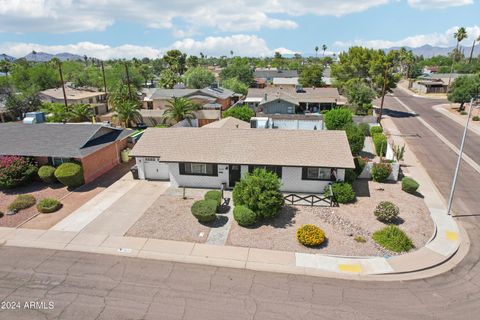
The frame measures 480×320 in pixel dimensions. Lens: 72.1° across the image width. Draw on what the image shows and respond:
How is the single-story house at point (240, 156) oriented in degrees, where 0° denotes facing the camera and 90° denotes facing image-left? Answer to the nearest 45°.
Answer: approximately 0°

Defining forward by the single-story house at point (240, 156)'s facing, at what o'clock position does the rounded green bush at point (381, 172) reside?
The rounded green bush is roughly at 9 o'clock from the single-story house.

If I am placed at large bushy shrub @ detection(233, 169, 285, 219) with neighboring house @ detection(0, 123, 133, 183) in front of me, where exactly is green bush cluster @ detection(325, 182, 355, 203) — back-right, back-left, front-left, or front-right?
back-right

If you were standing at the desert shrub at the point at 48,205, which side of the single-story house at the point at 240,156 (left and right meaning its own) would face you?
right

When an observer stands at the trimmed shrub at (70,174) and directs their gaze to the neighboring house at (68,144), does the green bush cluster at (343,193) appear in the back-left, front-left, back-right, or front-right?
back-right

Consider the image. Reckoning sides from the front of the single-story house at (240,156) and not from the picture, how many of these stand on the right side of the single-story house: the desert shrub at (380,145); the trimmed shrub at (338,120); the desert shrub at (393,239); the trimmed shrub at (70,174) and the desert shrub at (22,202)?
2

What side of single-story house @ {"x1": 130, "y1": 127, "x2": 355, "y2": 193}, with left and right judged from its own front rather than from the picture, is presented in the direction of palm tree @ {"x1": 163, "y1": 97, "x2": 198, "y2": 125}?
back

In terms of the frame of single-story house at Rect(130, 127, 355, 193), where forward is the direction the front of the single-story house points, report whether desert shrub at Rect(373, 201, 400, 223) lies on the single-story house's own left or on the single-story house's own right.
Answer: on the single-story house's own left

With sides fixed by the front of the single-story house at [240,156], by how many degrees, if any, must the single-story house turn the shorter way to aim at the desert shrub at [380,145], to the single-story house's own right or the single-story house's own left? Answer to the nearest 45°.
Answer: approximately 135° to the single-story house's own left

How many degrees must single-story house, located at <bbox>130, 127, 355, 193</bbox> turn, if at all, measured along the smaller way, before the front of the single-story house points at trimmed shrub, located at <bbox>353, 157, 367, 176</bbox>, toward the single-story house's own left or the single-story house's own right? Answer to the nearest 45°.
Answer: approximately 90° to the single-story house's own left

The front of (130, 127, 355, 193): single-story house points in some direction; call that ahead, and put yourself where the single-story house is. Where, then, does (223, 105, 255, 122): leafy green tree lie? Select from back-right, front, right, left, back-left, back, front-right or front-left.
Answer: back

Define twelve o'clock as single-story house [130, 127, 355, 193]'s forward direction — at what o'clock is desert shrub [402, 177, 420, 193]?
The desert shrub is roughly at 9 o'clock from the single-story house.

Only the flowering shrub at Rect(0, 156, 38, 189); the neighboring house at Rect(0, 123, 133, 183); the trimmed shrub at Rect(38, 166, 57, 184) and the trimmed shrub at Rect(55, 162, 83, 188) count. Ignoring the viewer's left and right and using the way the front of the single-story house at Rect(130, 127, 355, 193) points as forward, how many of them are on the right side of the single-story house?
4

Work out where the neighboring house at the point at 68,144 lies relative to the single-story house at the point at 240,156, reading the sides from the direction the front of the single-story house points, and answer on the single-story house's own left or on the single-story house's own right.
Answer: on the single-story house's own right

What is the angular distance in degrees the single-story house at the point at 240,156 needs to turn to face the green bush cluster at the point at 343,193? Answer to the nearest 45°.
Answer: approximately 45° to its left

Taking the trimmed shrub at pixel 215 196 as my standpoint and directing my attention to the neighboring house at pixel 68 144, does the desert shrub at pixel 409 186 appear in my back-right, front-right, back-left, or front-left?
back-right
